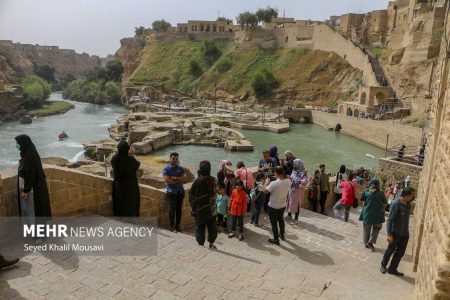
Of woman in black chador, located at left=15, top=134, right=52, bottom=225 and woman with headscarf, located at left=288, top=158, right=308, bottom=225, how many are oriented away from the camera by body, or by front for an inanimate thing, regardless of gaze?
0

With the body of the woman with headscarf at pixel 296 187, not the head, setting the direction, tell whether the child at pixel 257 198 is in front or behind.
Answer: in front

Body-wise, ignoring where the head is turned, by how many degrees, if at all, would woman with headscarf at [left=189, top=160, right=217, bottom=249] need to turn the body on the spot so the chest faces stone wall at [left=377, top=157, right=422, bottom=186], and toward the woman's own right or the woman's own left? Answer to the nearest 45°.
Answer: approximately 45° to the woman's own right

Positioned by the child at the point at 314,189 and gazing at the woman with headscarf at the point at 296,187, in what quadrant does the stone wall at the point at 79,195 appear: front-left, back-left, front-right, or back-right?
front-right

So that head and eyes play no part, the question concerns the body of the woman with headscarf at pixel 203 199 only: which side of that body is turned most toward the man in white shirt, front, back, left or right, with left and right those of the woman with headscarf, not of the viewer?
right
